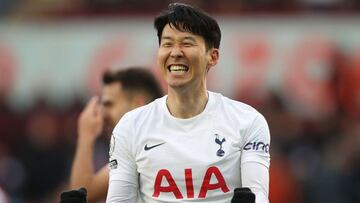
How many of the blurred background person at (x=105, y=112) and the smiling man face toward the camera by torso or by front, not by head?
1

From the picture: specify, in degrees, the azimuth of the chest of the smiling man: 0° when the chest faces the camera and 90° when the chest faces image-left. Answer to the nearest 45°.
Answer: approximately 0°

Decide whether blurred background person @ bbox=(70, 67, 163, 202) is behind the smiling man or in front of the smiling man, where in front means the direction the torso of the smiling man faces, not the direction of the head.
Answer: behind

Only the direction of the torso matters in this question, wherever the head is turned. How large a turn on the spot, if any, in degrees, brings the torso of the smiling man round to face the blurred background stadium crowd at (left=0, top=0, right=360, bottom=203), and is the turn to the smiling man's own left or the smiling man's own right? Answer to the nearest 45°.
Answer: approximately 180°
